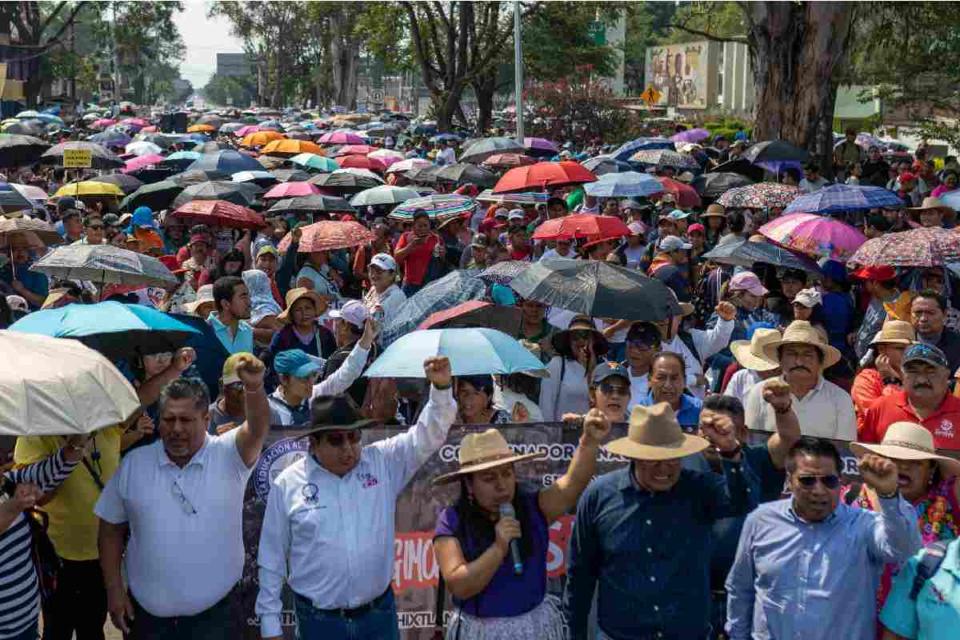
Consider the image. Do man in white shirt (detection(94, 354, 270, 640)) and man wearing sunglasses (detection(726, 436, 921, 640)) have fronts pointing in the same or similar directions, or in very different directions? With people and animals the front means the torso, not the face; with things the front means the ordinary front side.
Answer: same or similar directions

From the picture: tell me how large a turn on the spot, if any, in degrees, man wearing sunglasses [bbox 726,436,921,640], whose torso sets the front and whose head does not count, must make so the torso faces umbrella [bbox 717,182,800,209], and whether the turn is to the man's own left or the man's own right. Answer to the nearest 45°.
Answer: approximately 180°

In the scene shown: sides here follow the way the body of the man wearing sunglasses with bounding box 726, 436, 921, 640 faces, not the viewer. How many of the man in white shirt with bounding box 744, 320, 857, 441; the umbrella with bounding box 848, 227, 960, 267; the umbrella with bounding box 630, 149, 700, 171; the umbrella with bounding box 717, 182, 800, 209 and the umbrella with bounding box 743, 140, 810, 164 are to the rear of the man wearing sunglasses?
5

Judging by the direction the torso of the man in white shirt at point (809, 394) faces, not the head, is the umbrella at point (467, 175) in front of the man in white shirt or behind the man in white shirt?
behind

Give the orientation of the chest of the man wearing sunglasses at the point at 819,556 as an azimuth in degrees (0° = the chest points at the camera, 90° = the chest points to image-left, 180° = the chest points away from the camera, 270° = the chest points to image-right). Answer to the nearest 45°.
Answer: approximately 0°

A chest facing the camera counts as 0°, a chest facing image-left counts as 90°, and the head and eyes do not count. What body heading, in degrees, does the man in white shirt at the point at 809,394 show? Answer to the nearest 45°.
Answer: approximately 0°

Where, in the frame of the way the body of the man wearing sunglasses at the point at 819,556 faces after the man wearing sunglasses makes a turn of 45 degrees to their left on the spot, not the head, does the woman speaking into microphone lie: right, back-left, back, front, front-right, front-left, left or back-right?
back-right

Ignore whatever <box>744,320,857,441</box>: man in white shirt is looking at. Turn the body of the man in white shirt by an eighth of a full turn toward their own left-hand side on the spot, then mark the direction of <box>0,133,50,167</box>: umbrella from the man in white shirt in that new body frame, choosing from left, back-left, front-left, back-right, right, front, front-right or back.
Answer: back

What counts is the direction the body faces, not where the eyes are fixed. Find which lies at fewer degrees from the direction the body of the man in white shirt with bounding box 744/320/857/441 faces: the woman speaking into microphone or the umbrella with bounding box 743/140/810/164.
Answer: the woman speaking into microphone

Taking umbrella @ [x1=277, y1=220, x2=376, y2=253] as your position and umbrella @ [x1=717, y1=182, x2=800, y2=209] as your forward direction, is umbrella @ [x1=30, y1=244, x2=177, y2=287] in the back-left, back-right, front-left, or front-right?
back-right

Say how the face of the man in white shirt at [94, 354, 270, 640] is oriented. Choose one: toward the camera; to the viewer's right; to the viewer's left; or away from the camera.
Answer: toward the camera

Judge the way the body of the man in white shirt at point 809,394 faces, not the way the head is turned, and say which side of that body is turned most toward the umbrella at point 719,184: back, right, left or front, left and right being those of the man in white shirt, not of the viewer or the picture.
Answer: back

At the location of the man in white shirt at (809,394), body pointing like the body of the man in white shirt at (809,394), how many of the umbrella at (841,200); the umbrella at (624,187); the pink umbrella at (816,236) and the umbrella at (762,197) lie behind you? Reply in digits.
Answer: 4

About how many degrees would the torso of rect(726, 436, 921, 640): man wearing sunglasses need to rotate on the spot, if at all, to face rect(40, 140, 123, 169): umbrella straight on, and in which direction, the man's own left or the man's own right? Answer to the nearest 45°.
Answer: approximately 135° to the man's own right

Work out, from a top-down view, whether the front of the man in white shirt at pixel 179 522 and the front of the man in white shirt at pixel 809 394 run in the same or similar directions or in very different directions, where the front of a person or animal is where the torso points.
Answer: same or similar directions

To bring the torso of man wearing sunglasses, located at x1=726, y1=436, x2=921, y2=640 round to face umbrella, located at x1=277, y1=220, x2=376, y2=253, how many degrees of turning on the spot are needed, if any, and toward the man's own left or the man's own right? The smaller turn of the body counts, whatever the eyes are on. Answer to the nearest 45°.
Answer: approximately 135° to the man's own right

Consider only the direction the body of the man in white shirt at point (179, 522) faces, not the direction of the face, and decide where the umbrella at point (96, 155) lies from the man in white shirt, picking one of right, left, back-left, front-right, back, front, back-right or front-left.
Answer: back
